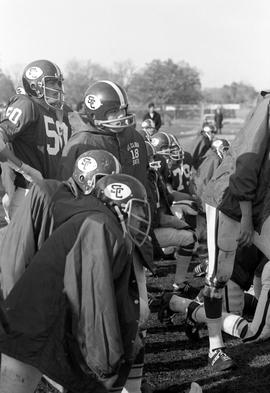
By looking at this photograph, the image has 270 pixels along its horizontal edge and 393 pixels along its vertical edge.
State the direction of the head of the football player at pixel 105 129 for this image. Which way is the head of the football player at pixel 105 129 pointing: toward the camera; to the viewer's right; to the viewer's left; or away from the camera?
to the viewer's right

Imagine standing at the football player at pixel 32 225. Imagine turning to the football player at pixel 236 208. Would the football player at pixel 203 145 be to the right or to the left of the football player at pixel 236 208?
left

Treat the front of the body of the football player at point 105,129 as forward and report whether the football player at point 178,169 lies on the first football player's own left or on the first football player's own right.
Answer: on the first football player's own left

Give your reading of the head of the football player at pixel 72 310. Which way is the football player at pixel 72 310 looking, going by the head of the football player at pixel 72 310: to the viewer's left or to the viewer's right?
to the viewer's right
